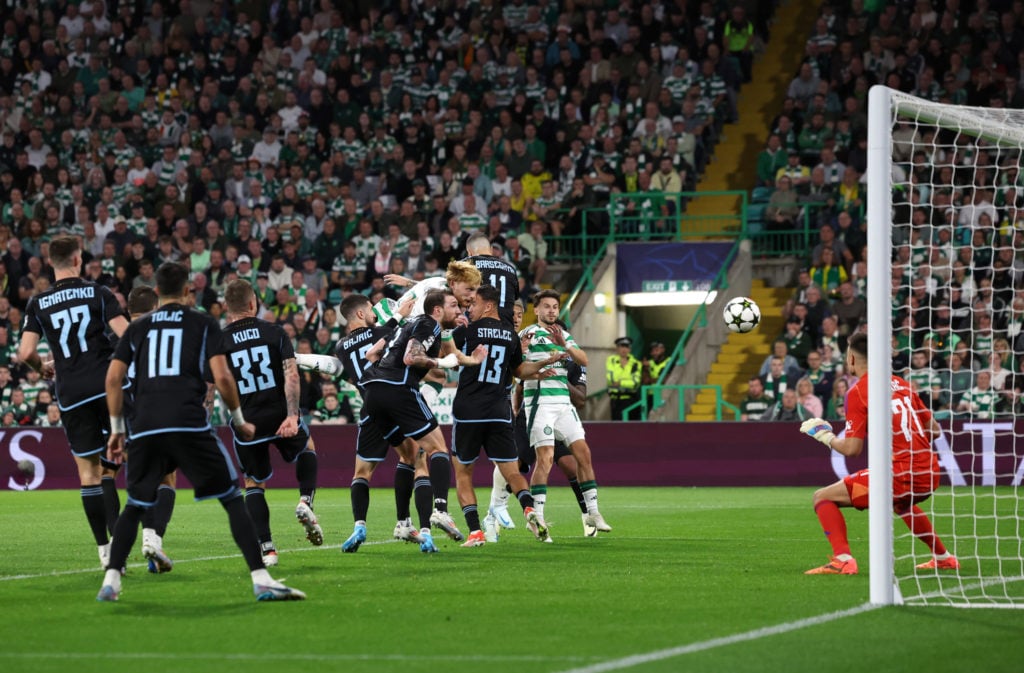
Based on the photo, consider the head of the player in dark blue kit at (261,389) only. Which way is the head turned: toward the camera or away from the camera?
away from the camera

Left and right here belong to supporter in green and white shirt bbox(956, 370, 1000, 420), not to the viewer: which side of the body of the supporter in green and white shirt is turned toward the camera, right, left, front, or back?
front

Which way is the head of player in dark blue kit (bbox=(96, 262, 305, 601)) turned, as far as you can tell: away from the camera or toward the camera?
away from the camera

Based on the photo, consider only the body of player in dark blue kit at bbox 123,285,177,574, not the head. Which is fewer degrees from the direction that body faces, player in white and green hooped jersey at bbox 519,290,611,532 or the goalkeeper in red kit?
the player in white and green hooped jersey

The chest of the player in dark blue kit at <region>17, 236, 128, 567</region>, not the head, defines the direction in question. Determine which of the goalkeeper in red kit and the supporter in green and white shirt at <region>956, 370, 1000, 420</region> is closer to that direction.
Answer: the supporter in green and white shirt

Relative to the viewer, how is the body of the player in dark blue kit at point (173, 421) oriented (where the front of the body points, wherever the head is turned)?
away from the camera

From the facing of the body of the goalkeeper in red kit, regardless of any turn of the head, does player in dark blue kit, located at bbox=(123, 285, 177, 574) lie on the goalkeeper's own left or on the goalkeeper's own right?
on the goalkeeper's own left

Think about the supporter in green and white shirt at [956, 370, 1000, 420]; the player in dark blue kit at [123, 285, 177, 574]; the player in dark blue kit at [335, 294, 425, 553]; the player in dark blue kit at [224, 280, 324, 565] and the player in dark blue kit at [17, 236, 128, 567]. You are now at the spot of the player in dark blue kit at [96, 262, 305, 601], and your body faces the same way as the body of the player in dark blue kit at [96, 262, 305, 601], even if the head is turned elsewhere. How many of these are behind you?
0

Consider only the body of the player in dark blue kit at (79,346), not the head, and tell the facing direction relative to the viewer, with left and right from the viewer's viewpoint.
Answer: facing away from the viewer

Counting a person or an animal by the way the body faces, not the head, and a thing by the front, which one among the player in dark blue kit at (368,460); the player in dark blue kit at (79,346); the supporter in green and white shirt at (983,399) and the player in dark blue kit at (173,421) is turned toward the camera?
the supporter in green and white shirt

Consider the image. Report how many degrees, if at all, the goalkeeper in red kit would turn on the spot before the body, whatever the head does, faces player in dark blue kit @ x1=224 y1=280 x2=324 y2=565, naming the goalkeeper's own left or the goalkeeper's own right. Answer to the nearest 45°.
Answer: approximately 45° to the goalkeeper's own left

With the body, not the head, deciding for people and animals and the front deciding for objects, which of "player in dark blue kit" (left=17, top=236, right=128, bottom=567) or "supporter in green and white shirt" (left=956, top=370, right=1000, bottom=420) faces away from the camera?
the player in dark blue kit

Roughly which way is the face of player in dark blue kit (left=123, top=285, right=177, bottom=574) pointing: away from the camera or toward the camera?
away from the camera

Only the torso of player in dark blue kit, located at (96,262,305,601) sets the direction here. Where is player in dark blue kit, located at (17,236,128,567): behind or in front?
in front

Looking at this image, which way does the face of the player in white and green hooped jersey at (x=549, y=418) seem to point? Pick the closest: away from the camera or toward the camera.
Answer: toward the camera

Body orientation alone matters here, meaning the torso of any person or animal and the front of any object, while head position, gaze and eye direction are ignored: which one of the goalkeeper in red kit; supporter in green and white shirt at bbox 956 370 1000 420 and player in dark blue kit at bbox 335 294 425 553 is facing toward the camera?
the supporter in green and white shirt

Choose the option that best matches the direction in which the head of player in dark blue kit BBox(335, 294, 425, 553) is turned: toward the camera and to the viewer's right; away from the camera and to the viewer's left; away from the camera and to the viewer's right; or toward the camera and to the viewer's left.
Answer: away from the camera and to the viewer's right

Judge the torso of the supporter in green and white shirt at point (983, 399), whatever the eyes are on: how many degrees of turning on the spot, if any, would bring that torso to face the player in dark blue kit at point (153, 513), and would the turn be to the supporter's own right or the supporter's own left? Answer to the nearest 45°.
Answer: approximately 45° to the supporter's own right

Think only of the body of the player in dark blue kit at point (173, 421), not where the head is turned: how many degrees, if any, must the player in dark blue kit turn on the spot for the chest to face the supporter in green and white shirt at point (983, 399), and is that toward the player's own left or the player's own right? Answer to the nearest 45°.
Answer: approximately 45° to the player's own right

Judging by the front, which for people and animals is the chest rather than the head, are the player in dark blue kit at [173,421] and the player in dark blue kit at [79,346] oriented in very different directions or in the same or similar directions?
same or similar directions

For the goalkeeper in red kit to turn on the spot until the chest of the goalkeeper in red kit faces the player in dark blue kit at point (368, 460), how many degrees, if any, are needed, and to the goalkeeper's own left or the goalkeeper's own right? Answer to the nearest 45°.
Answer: approximately 45° to the goalkeeper's own left

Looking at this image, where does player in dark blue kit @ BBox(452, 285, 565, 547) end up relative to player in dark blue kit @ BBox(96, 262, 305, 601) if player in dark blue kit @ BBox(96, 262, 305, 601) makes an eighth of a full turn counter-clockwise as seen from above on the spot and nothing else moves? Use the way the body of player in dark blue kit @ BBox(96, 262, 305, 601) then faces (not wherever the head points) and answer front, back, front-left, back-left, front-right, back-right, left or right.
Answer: right
